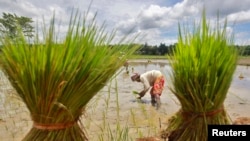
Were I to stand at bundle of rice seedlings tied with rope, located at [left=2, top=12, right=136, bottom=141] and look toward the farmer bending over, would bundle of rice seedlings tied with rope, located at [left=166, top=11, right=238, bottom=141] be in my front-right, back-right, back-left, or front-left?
front-right

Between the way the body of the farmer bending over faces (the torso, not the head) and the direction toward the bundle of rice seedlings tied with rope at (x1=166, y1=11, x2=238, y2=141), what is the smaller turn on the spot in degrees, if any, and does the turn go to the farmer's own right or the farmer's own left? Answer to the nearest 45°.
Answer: approximately 90° to the farmer's own left

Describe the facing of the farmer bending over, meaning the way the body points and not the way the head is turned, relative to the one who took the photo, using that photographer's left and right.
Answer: facing to the left of the viewer

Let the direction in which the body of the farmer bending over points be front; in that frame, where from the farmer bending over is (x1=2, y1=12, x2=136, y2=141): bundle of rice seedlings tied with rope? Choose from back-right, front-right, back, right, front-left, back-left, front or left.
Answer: left

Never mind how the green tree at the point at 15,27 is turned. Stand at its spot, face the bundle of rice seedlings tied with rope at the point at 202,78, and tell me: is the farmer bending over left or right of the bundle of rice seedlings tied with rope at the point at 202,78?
left

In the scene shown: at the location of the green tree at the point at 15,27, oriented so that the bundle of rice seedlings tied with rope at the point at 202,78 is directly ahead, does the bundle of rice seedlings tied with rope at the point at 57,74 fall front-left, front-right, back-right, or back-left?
front-right
